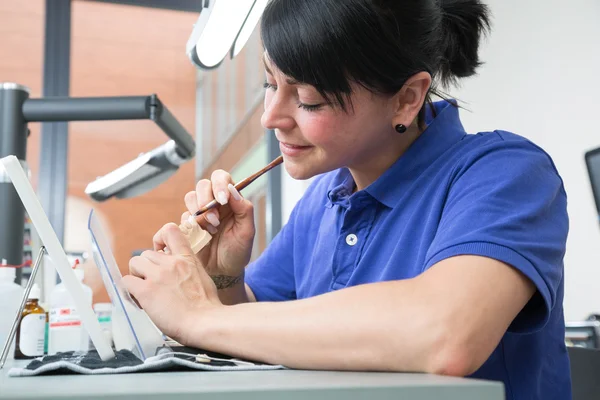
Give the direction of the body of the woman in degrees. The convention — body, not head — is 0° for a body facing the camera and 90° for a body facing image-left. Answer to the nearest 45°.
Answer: approximately 45°

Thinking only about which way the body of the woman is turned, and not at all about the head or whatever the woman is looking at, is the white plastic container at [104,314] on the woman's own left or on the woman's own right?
on the woman's own right

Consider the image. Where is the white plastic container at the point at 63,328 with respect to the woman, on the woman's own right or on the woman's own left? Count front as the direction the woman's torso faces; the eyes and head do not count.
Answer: on the woman's own right
